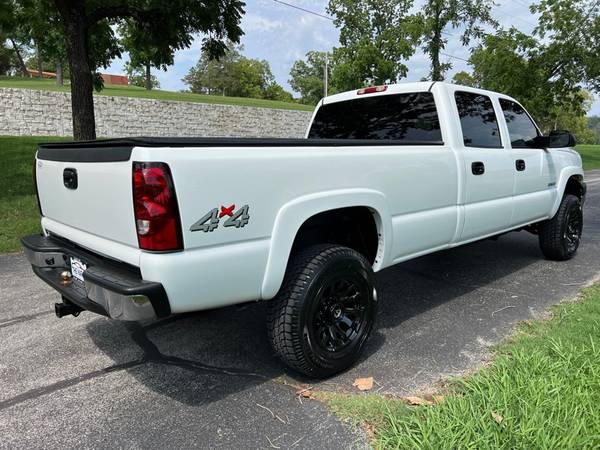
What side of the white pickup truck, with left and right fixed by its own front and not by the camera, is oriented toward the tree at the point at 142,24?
left

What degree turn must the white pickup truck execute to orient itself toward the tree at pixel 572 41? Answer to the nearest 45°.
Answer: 0° — it already faces it

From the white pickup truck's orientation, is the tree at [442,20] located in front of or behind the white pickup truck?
in front

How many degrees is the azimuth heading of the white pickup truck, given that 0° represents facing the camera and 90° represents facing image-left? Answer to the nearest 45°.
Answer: approximately 225°

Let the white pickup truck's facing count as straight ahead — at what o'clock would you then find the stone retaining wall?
The stone retaining wall is roughly at 10 o'clock from the white pickup truck.

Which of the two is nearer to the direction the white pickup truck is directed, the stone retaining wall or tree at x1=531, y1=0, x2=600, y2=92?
the tree

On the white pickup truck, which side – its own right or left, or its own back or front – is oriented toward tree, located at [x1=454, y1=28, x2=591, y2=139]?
front
